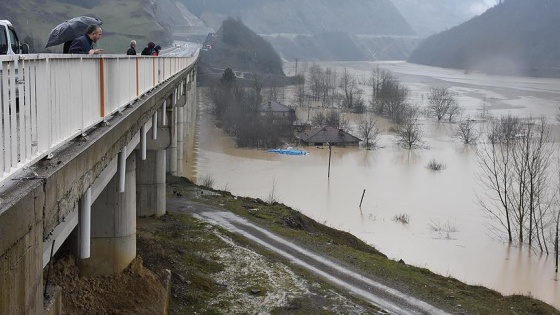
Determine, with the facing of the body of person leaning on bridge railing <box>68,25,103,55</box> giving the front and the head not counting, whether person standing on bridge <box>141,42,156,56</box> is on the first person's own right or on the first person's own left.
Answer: on the first person's own left

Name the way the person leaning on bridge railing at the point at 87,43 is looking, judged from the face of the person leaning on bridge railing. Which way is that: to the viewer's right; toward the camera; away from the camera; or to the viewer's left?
to the viewer's right

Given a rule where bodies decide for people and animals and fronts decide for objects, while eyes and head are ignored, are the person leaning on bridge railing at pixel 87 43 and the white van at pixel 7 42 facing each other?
no

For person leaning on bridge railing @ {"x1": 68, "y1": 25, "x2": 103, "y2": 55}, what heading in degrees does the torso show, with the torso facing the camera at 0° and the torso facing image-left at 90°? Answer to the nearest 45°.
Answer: approximately 270°

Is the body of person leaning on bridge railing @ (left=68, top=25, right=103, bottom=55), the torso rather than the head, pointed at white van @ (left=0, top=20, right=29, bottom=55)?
no

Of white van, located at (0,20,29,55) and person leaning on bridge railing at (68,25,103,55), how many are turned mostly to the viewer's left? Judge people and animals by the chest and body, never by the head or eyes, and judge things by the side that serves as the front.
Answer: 0
